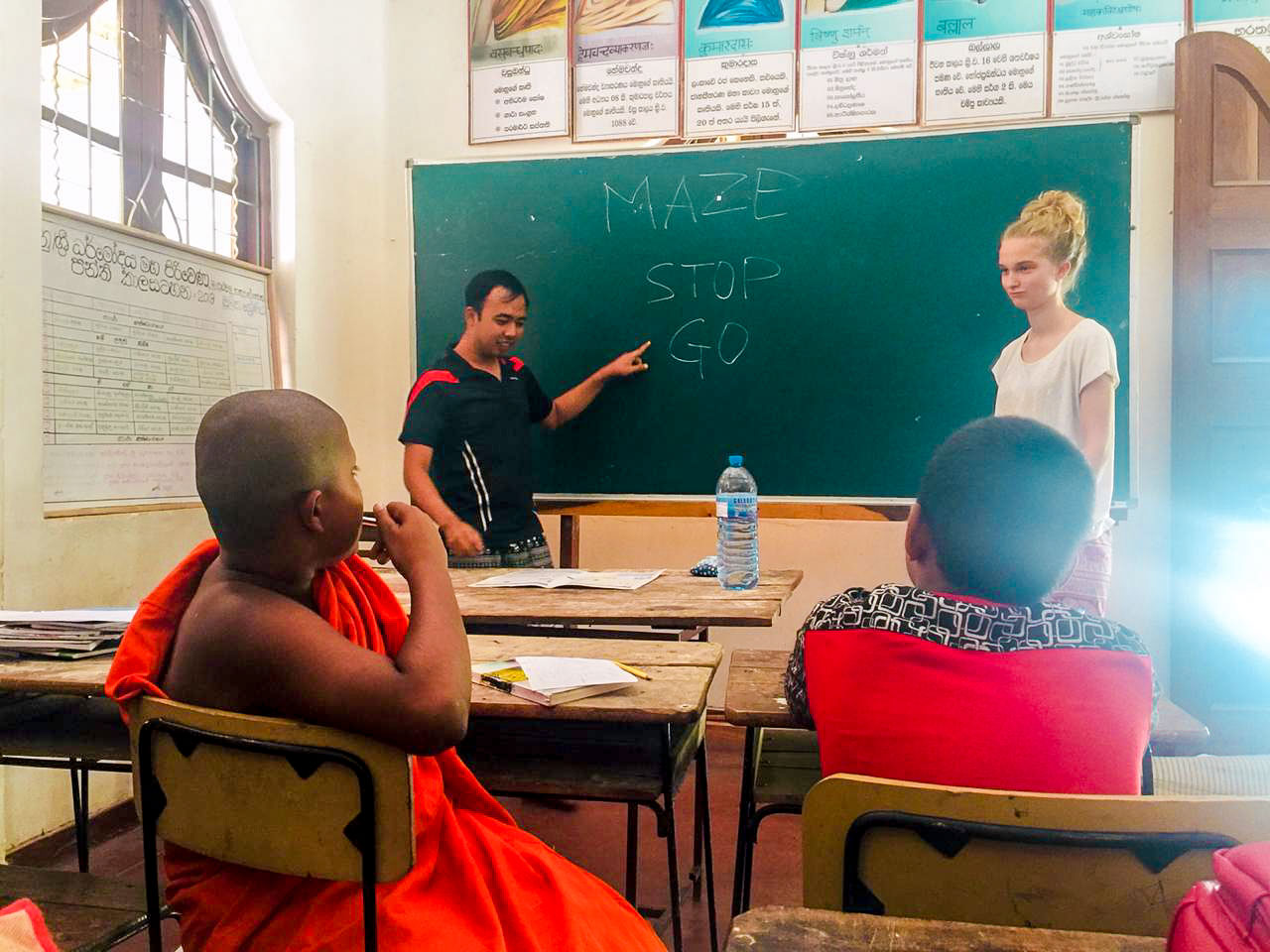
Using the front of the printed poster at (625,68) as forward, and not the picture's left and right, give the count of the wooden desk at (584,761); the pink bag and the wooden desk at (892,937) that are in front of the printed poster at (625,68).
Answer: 3

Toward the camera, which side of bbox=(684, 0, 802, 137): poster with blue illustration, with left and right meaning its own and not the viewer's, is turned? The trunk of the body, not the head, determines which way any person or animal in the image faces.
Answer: front

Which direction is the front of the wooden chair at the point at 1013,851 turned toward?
away from the camera

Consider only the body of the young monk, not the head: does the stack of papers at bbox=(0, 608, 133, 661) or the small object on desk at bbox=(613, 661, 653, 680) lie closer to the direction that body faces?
the small object on desk

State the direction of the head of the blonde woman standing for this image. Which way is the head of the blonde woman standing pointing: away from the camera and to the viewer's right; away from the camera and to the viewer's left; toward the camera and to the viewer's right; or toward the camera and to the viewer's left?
toward the camera and to the viewer's left

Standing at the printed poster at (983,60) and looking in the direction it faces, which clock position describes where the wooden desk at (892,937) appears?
The wooden desk is roughly at 12 o'clock from the printed poster.

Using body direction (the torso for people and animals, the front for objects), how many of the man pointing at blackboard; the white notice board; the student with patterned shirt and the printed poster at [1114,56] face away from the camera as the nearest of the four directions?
1

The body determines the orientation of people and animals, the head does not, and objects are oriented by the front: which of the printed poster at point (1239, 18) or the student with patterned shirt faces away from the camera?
the student with patterned shirt

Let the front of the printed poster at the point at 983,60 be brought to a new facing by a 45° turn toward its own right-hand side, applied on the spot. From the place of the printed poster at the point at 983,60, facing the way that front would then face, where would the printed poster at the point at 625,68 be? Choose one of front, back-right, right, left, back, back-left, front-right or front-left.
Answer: front-right

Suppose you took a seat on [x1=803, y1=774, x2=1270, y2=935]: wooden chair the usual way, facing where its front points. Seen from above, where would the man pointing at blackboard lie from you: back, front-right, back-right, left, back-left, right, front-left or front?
front-left

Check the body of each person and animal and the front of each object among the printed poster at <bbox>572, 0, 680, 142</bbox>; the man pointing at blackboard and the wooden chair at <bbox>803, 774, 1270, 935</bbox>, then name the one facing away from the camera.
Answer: the wooden chair

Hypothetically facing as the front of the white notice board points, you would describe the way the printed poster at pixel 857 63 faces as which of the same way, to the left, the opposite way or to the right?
to the right

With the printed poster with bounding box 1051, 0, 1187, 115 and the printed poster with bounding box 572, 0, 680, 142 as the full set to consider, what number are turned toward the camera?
2

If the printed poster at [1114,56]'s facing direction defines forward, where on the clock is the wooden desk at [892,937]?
The wooden desk is roughly at 12 o'clock from the printed poster.

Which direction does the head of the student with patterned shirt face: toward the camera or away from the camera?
away from the camera

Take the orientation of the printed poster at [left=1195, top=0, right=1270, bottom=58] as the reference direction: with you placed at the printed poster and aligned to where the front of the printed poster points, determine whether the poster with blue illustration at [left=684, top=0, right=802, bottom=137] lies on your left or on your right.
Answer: on your right
